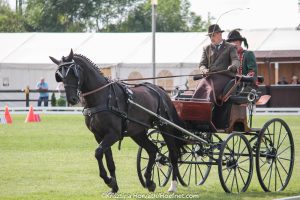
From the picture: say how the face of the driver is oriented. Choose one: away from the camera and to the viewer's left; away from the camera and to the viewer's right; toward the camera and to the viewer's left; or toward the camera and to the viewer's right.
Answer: toward the camera and to the viewer's left

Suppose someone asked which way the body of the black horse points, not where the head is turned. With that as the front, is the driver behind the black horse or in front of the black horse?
behind

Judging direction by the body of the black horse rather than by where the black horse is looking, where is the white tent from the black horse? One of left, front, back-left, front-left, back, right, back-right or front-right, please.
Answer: back-right

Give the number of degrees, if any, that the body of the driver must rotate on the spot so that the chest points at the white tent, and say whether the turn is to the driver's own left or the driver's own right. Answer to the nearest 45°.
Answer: approximately 135° to the driver's own right

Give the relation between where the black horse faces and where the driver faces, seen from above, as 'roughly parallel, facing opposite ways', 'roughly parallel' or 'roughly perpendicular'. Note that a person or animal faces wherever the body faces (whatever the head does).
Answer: roughly parallel

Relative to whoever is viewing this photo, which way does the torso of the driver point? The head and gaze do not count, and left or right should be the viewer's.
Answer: facing the viewer and to the left of the viewer

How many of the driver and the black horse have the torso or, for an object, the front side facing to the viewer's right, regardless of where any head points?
0

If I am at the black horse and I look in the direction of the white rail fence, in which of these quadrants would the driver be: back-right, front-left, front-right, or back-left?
front-right

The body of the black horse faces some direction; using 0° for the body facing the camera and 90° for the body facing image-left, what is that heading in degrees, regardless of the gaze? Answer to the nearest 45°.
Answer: approximately 45°

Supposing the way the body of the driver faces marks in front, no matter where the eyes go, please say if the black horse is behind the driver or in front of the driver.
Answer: in front
